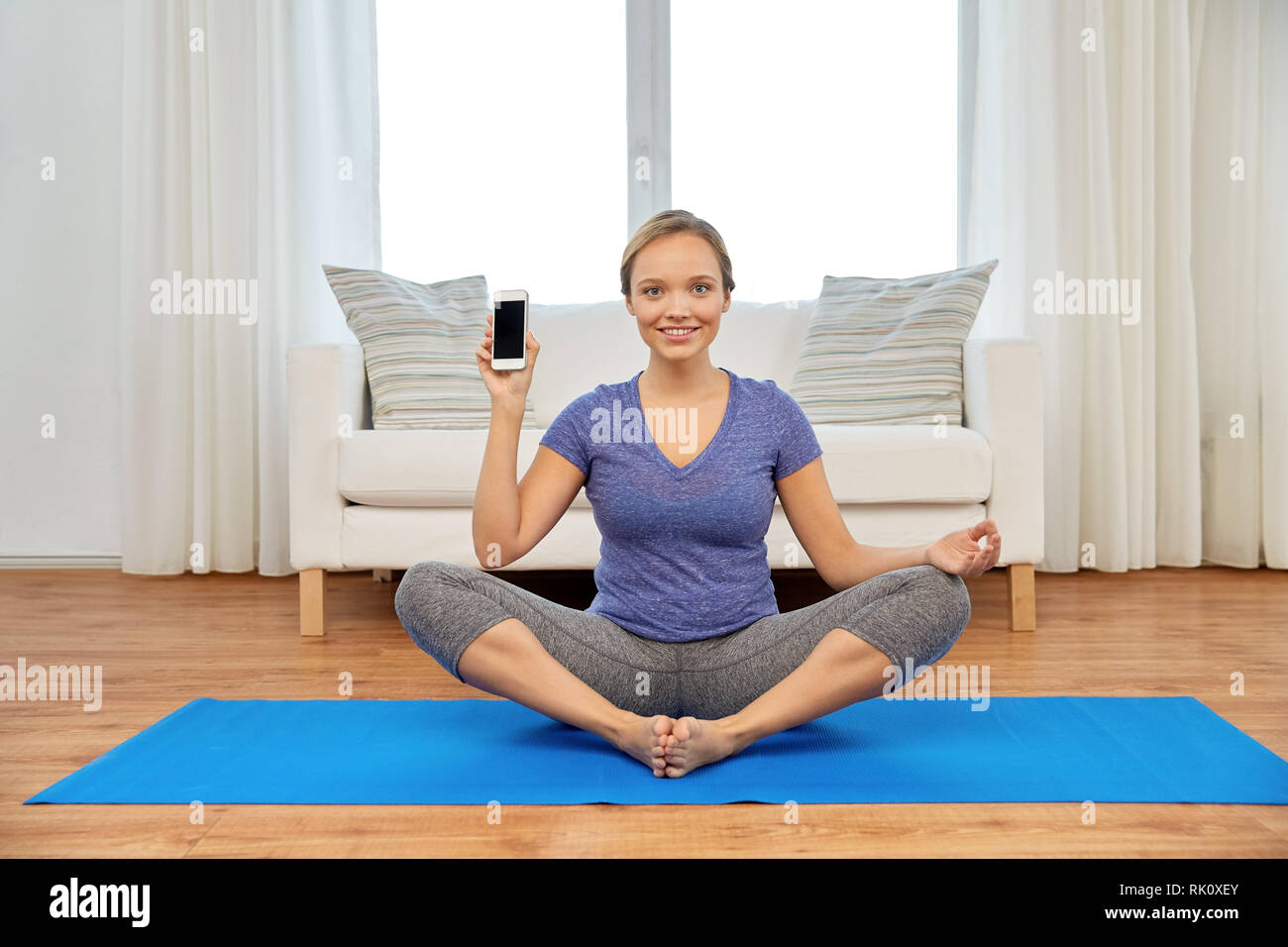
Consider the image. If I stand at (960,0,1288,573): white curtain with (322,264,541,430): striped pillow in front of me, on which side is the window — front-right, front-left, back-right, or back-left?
front-right

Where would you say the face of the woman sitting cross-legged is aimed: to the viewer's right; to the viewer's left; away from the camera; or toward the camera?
toward the camera

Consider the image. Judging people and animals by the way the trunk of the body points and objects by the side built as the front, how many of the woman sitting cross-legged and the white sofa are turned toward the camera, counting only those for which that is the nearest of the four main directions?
2

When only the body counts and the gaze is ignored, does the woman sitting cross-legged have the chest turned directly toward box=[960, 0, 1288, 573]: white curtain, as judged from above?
no

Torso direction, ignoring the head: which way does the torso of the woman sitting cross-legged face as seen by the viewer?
toward the camera

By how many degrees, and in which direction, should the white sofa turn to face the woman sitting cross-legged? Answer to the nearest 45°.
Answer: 0° — it already faces them

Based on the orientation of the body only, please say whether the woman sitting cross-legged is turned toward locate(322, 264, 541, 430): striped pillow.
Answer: no

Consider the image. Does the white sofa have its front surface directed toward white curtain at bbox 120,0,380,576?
no

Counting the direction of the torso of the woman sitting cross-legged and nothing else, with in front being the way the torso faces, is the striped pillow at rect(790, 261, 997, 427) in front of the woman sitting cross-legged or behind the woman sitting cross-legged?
behind

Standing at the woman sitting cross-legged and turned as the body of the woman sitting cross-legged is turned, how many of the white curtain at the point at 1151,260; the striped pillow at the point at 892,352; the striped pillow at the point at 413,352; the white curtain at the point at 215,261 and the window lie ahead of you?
0

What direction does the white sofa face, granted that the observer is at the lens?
facing the viewer

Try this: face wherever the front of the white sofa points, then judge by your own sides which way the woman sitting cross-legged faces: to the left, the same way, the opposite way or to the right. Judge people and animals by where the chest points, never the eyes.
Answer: the same way
